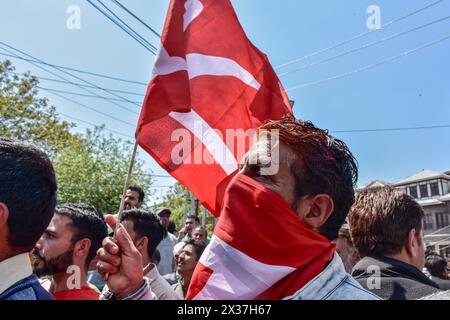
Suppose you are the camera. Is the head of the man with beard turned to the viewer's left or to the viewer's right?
to the viewer's left

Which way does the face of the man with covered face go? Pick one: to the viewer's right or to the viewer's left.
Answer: to the viewer's left

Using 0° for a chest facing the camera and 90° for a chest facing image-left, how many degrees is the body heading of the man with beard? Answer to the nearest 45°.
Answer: approximately 90°

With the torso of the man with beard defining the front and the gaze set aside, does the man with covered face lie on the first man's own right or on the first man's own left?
on the first man's own left
